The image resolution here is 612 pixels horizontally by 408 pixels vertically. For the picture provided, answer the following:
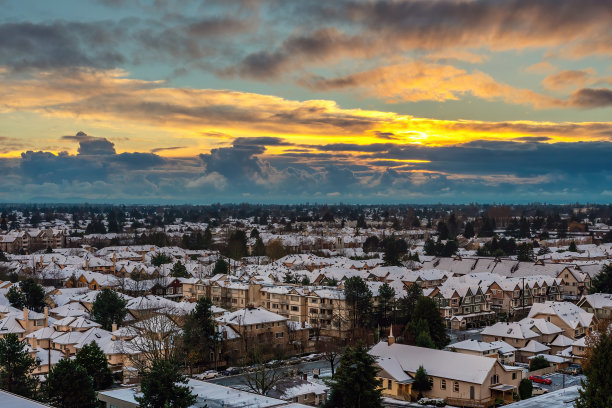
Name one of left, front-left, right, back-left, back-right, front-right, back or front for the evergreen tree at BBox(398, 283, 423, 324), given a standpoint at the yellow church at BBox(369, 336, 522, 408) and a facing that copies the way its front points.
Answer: back-left

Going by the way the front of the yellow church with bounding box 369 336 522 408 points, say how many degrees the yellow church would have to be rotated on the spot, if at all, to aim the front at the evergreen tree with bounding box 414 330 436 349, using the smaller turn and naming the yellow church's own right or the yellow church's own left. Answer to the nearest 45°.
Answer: approximately 135° to the yellow church's own left

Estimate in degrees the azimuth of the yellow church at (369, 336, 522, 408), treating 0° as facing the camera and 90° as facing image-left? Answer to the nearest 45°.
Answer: approximately 315°

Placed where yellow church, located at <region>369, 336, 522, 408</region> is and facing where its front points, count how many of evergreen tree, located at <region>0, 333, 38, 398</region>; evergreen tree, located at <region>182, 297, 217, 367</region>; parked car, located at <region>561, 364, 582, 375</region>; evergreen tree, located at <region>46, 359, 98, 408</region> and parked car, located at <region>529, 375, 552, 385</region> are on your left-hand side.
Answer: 2

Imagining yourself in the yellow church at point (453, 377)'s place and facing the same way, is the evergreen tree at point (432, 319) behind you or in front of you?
behind

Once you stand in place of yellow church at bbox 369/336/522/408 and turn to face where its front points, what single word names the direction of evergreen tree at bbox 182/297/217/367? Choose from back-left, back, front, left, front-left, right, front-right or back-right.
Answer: back-right

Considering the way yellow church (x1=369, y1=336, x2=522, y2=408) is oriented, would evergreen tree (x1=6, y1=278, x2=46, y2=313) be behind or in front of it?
behind

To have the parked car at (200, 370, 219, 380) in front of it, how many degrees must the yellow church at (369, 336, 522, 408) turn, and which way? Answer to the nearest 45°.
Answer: approximately 135° to its right

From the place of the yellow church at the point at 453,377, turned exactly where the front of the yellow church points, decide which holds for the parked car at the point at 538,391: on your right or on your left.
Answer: on your left

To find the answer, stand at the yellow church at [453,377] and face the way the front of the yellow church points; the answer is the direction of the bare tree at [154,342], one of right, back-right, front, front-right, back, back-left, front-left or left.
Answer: back-right

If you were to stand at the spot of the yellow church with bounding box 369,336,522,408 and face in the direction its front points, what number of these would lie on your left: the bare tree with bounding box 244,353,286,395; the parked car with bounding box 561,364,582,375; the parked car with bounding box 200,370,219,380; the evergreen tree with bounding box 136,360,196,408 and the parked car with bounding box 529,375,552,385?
2

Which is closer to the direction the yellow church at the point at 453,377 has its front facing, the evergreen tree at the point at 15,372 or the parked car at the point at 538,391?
the parked car

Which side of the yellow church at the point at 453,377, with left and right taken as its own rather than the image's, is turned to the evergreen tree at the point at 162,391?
right

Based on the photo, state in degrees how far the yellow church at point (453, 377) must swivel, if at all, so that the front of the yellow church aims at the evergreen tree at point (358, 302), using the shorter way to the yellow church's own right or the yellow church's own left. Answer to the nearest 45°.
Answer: approximately 180°
